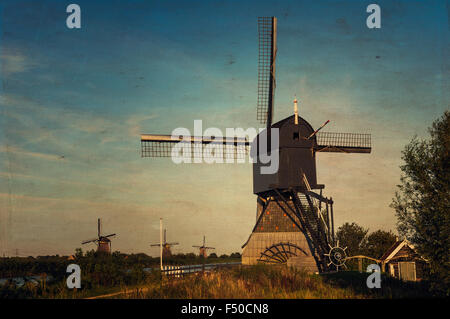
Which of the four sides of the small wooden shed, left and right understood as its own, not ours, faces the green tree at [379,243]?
back

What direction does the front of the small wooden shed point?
toward the camera
